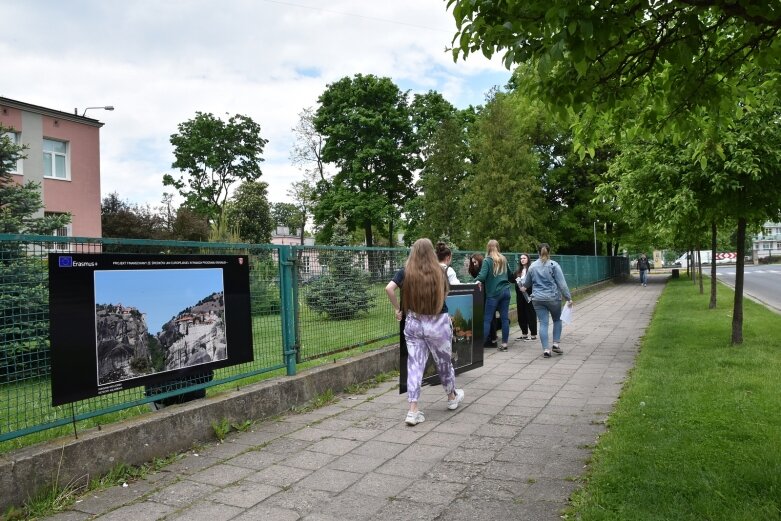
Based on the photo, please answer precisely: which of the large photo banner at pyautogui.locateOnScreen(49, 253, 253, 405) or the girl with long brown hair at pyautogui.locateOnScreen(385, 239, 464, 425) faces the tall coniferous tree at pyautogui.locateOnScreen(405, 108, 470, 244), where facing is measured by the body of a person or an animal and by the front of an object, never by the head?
the girl with long brown hair

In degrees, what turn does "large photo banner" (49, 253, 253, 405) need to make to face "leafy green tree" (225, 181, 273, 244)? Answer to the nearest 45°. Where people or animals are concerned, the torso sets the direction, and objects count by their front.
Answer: approximately 135° to its left

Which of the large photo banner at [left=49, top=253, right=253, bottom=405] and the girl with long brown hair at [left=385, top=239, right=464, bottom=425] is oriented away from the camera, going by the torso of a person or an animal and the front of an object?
the girl with long brown hair

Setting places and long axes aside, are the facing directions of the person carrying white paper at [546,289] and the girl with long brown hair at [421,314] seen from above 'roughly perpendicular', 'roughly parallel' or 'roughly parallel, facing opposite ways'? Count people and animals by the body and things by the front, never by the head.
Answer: roughly parallel

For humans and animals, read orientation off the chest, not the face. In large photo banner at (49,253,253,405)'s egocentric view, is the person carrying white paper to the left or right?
on its left

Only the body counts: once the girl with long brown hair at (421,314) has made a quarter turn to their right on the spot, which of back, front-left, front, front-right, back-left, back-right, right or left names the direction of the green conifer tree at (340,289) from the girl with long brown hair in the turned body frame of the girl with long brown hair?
back-left

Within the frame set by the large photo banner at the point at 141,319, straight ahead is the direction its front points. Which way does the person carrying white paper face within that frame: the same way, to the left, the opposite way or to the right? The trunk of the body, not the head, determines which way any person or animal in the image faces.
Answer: to the left

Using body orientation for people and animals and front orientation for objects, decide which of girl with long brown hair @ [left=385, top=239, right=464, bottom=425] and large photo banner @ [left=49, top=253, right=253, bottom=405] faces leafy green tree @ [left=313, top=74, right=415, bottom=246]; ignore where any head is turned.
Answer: the girl with long brown hair

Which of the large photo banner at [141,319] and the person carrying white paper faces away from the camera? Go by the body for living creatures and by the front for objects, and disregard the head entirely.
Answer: the person carrying white paper

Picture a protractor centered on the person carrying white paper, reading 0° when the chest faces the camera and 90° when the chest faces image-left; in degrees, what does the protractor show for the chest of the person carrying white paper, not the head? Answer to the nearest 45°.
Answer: approximately 180°

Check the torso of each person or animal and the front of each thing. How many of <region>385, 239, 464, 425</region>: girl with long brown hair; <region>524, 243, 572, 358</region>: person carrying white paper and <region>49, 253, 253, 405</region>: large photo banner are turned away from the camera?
2

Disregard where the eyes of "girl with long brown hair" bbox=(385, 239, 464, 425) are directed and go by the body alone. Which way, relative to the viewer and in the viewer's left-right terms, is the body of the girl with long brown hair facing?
facing away from the viewer

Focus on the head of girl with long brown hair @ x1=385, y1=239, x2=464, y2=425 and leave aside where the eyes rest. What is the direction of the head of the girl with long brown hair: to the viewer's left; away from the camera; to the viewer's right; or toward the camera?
away from the camera

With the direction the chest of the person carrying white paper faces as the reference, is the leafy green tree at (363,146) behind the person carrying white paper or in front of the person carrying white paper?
in front

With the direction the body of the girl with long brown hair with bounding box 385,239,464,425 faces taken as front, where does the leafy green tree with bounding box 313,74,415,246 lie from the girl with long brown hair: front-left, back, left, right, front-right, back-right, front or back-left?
front

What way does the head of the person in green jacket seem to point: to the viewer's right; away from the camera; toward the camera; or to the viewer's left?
away from the camera
